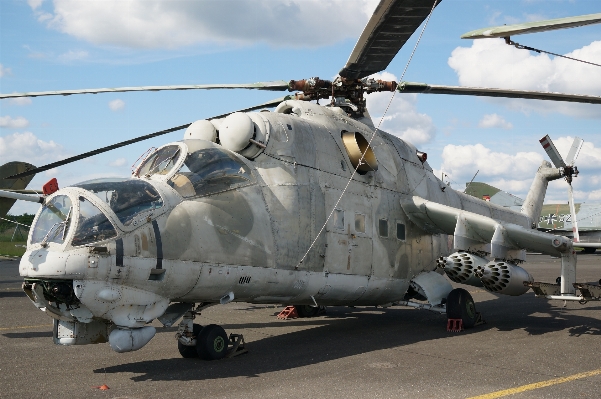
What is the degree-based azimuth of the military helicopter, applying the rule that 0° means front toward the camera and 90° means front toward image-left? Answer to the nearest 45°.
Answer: approximately 45°

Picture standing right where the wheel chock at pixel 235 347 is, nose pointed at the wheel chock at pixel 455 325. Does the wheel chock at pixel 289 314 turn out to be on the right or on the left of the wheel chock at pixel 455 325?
left

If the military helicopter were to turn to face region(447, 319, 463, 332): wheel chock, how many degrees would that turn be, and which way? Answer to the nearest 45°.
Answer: approximately 90° to its left
